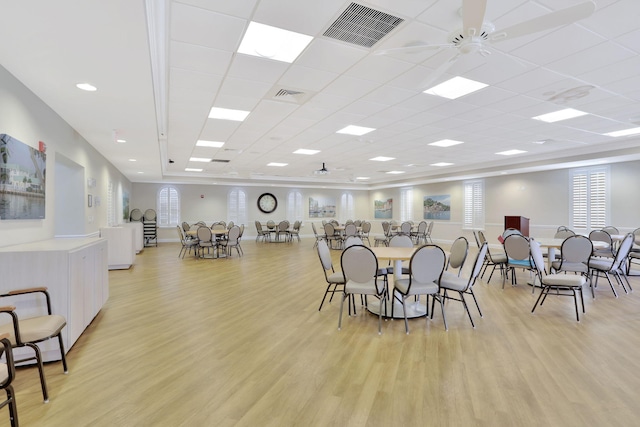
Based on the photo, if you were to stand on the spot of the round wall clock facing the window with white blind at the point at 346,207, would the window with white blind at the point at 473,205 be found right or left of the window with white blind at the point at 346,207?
right

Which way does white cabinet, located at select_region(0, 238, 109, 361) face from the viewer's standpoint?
to the viewer's right

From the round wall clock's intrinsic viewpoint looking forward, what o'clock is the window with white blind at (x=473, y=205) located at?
The window with white blind is roughly at 10 o'clock from the round wall clock.

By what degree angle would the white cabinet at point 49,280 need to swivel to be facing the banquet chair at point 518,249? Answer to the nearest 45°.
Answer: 0° — it already faces it

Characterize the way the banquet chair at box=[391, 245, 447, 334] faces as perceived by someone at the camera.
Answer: facing away from the viewer and to the left of the viewer

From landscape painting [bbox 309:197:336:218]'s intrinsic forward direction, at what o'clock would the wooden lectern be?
The wooden lectern is roughly at 11 o'clock from the landscape painting.

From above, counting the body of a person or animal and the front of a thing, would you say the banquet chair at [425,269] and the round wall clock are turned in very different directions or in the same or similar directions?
very different directions

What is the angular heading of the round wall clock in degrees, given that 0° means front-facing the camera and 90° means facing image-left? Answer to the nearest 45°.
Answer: approximately 0°

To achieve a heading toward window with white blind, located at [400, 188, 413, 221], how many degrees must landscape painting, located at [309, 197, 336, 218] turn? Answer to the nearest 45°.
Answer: approximately 90° to its left
